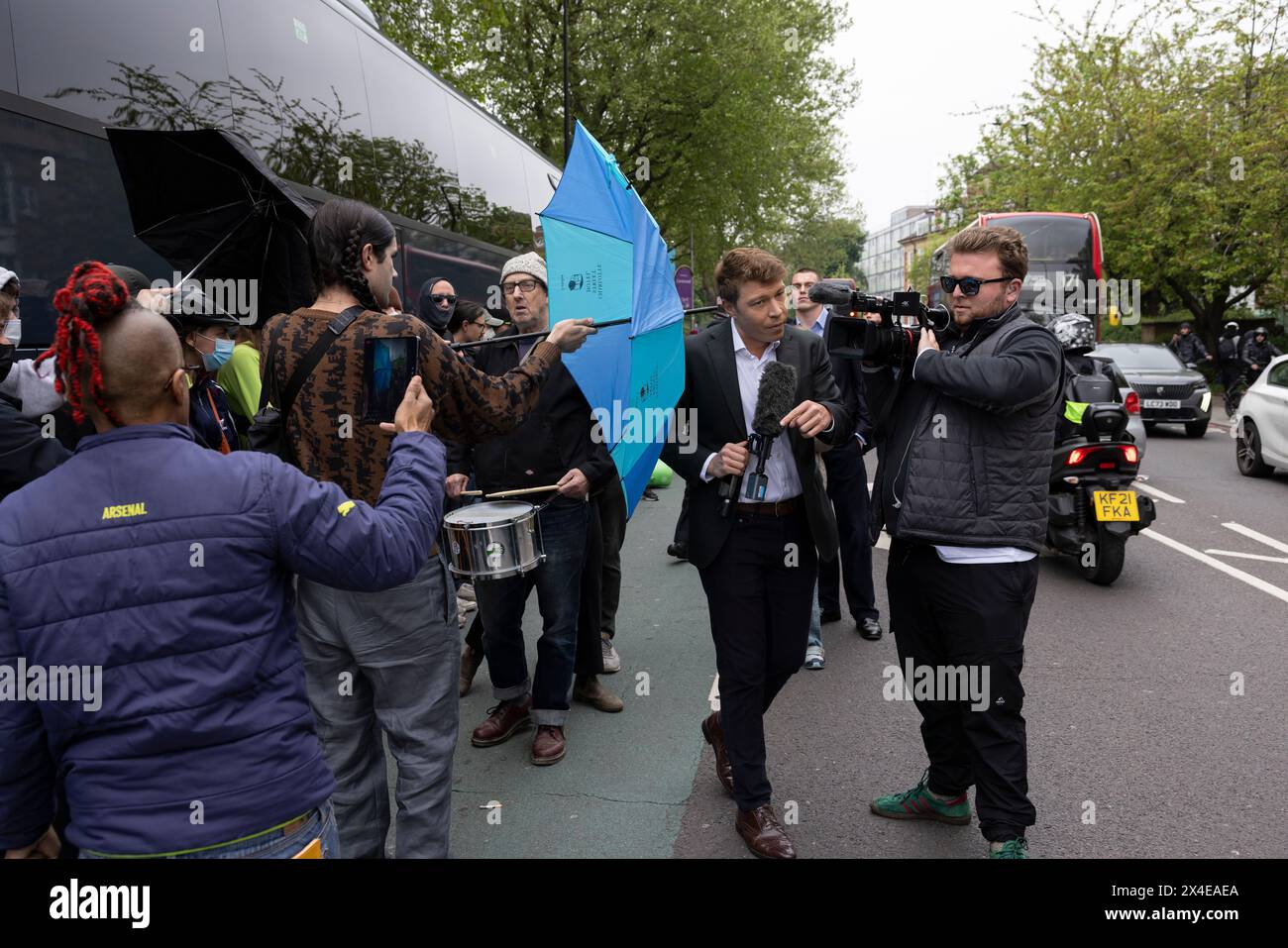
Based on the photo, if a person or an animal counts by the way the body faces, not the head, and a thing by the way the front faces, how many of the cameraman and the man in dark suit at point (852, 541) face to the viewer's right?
0

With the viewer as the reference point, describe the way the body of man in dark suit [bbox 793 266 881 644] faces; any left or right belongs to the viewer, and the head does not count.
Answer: facing the viewer

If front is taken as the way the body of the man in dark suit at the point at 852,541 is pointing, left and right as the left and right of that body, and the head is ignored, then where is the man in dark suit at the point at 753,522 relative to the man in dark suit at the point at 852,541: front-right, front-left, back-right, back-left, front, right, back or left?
front

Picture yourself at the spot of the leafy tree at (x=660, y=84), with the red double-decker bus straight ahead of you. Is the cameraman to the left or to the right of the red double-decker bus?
right

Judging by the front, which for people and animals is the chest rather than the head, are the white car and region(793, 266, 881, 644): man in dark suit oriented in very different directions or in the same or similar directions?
same or similar directions

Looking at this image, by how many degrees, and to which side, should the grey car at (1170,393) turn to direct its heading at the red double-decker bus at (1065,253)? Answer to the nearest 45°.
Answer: approximately 180°

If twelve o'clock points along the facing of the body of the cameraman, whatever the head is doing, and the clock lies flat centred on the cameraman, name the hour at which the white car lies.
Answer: The white car is roughly at 5 o'clock from the cameraman.

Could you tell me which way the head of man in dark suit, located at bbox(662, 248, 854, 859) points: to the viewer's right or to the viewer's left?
to the viewer's right

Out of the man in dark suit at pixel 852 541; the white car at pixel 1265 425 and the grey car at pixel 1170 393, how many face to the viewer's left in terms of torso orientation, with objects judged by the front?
0

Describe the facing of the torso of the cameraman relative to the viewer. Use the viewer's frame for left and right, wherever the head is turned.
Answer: facing the viewer and to the left of the viewer

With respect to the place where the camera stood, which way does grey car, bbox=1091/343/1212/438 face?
facing the viewer and to the right of the viewer

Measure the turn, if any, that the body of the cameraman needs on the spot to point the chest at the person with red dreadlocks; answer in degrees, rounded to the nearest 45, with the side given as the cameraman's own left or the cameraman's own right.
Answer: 0° — they already face them

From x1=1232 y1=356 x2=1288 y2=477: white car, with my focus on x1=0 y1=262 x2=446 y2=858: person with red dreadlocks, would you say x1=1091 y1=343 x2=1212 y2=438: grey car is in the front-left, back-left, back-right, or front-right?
back-right

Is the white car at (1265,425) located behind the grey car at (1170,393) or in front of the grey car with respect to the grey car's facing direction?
in front

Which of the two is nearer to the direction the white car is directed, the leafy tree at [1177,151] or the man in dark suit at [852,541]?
the man in dark suit
